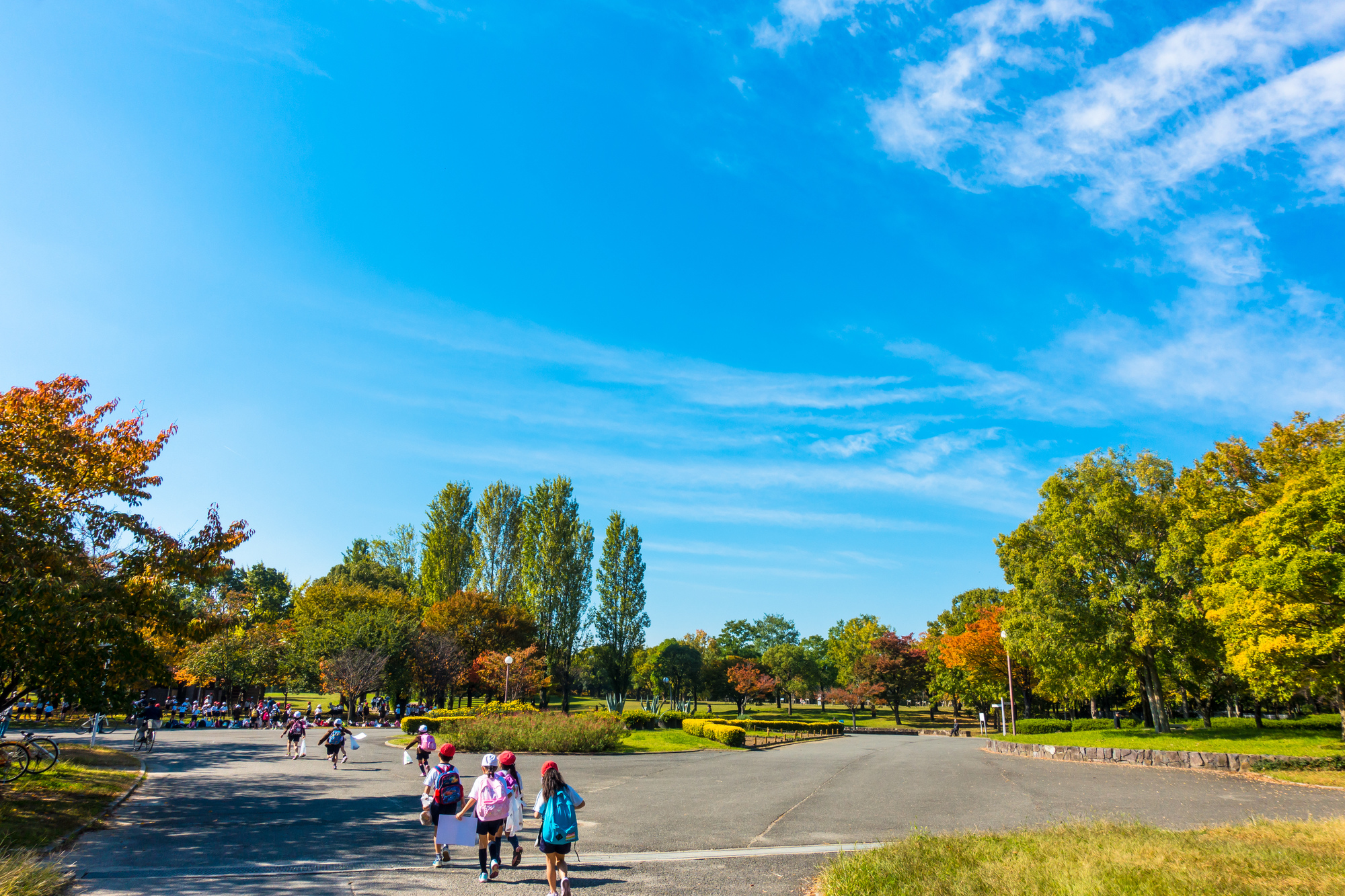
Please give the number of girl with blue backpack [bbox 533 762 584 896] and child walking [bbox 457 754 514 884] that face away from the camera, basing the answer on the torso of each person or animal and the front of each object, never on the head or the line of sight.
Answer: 2

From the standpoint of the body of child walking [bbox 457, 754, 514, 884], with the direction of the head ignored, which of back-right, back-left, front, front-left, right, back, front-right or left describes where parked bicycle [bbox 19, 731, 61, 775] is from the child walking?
front-left

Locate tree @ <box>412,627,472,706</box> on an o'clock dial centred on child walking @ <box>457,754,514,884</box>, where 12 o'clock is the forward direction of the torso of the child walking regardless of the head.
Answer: The tree is roughly at 12 o'clock from the child walking.

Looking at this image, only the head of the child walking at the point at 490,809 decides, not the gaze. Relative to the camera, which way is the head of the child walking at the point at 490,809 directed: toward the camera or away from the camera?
away from the camera

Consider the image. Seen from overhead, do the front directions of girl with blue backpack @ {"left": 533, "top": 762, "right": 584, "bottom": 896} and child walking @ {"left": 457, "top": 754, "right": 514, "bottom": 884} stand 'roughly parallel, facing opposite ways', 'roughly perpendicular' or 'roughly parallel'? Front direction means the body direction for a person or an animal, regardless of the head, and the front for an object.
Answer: roughly parallel

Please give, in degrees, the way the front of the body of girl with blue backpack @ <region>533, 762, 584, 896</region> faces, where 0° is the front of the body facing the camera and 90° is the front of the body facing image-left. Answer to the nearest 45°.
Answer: approximately 180°

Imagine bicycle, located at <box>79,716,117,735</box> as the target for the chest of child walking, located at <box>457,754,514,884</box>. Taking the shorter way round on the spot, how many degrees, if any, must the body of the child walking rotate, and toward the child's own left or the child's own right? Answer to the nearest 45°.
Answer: approximately 45° to the child's own left

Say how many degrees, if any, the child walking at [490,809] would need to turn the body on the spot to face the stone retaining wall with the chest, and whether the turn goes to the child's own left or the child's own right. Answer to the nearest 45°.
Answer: approximately 45° to the child's own right

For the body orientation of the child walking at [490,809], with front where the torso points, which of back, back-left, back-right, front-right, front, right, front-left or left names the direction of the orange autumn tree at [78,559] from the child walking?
front-left

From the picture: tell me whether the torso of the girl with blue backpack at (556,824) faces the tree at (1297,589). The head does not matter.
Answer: no

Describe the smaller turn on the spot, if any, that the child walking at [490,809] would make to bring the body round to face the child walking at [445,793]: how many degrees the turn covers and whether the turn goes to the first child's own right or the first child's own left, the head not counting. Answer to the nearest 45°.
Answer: approximately 45° to the first child's own left

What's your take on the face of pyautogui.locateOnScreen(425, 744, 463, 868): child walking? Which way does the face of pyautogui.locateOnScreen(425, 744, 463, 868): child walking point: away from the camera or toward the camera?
away from the camera

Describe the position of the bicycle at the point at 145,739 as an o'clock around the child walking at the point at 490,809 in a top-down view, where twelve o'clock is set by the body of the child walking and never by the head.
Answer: The bicycle is roughly at 11 o'clock from the child walking.

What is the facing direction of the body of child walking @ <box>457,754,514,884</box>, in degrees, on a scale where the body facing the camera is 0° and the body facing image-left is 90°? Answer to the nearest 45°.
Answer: approximately 180°
